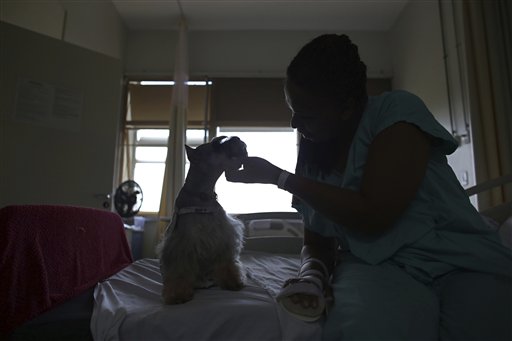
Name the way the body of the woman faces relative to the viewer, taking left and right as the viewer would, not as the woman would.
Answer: facing the viewer and to the left of the viewer

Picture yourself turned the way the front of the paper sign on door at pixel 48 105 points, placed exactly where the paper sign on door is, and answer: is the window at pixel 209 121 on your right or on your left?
on your left

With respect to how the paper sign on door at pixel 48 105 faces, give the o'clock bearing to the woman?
The woman is roughly at 1 o'clock from the paper sign on door.

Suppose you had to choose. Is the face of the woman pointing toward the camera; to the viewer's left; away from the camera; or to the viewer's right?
to the viewer's left

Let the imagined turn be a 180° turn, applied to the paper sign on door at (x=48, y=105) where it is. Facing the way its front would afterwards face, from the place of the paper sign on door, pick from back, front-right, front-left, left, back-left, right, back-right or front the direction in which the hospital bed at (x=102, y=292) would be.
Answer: back-left

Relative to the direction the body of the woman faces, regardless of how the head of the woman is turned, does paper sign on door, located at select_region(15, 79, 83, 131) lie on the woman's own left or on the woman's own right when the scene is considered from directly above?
on the woman's own right

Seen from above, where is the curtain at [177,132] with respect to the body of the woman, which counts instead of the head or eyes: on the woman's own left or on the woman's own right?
on the woman's own right

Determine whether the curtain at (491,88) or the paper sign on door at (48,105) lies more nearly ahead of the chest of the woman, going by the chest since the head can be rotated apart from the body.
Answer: the paper sign on door

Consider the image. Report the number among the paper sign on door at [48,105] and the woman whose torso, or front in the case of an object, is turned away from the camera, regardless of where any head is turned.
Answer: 0

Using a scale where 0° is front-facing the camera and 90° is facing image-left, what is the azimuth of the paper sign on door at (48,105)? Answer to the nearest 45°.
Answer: approximately 315°

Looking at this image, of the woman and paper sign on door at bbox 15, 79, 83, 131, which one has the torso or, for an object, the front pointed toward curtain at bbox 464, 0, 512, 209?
the paper sign on door

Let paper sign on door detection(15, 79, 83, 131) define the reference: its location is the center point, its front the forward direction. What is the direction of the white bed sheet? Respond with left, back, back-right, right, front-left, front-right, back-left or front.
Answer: front-right

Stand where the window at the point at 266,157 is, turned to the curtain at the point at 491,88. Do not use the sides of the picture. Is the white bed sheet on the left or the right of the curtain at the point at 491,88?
right
